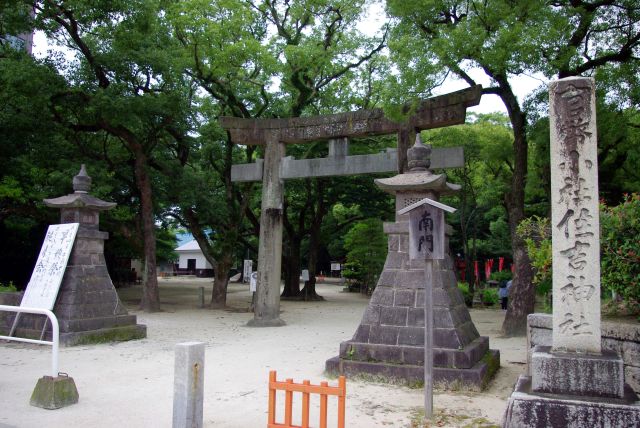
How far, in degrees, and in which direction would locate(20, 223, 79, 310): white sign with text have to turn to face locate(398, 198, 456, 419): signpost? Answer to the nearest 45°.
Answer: approximately 45° to its left

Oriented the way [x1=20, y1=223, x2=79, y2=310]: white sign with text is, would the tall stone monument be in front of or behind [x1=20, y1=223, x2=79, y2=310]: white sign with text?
in front

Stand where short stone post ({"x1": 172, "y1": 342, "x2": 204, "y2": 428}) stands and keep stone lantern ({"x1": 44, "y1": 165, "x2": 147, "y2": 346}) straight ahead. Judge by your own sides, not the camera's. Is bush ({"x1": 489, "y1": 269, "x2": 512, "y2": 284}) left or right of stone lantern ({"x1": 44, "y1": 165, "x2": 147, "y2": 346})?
right

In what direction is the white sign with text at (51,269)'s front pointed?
toward the camera

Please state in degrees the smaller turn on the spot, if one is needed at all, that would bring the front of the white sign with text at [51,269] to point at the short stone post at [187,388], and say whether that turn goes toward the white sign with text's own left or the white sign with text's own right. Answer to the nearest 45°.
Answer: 0° — it already faces it

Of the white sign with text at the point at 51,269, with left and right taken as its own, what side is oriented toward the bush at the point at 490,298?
left

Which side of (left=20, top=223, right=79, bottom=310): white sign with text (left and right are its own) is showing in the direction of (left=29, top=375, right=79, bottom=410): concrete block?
front

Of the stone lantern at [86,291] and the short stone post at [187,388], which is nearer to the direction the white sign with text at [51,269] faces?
the short stone post

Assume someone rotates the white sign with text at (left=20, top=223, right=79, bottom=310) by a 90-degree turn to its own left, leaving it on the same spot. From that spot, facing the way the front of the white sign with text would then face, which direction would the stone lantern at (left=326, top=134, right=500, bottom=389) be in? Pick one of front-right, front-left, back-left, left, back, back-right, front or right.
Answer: front-right

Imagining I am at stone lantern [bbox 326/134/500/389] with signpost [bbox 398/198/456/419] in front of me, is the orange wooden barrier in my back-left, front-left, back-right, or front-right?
front-right
